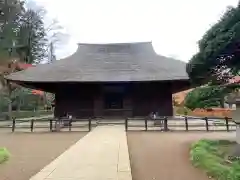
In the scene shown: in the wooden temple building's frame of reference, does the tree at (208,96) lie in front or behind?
in front

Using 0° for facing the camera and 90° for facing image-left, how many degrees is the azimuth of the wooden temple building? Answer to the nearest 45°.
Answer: approximately 0°
